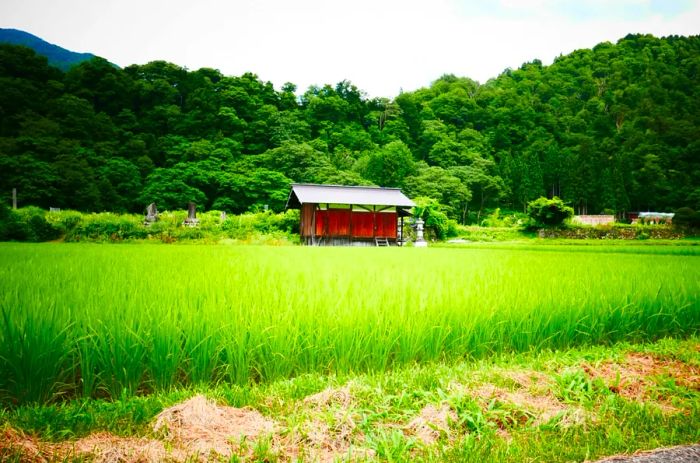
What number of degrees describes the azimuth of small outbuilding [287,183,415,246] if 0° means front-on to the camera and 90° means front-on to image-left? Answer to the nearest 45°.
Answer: approximately 0°

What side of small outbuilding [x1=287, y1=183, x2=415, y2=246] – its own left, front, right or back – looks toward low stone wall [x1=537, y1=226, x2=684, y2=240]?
left
